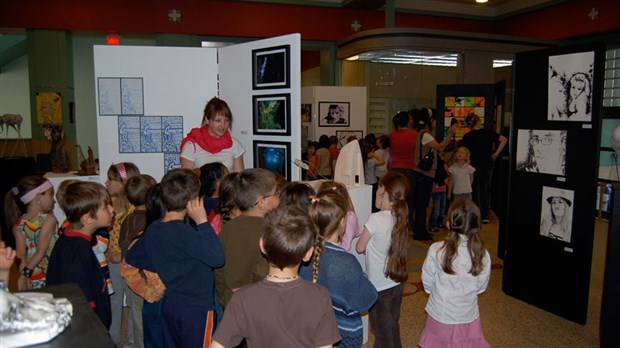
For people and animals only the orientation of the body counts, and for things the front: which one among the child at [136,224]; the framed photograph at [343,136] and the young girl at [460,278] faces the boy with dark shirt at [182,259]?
the framed photograph

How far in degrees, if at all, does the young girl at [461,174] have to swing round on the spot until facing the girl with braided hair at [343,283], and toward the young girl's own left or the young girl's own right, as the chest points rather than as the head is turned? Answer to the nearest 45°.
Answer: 0° — they already face them

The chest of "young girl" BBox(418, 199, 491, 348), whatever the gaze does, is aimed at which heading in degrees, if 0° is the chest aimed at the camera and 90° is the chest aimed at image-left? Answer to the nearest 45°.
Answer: approximately 180°

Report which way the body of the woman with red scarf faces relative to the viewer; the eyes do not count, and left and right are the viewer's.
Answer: facing the viewer and to the right of the viewer

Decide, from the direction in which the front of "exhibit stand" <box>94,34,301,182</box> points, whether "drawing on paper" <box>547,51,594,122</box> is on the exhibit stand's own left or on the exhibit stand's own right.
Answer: on the exhibit stand's own left

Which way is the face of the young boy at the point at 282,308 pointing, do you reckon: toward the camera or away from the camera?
away from the camera

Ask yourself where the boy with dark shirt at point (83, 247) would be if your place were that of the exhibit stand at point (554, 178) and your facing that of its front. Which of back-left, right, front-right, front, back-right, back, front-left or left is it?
front

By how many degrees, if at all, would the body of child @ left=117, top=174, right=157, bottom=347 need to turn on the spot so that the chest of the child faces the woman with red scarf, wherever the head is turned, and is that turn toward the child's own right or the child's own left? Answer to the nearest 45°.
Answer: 0° — they already face them

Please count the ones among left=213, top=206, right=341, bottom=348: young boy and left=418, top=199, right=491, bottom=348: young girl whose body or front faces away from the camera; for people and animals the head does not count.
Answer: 2

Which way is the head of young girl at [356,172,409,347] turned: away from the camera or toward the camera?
away from the camera

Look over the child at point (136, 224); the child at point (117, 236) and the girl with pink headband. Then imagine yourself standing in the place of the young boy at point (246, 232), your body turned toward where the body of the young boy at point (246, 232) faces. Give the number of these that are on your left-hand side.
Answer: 3

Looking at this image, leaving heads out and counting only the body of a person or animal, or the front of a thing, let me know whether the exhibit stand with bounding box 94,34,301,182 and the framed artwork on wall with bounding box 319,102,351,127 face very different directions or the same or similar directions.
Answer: same or similar directions

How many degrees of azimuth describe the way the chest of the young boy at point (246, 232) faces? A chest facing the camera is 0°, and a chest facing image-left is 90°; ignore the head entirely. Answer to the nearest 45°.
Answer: approximately 225°

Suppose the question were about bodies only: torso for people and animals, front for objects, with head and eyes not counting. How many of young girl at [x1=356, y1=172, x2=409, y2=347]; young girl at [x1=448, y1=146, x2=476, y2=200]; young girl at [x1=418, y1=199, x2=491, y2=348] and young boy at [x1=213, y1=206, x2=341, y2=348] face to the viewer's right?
0

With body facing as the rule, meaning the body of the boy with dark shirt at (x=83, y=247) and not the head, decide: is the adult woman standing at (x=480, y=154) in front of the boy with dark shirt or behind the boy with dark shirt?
in front

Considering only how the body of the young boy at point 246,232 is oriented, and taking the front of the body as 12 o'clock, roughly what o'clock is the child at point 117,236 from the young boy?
The child is roughly at 9 o'clock from the young boy.
